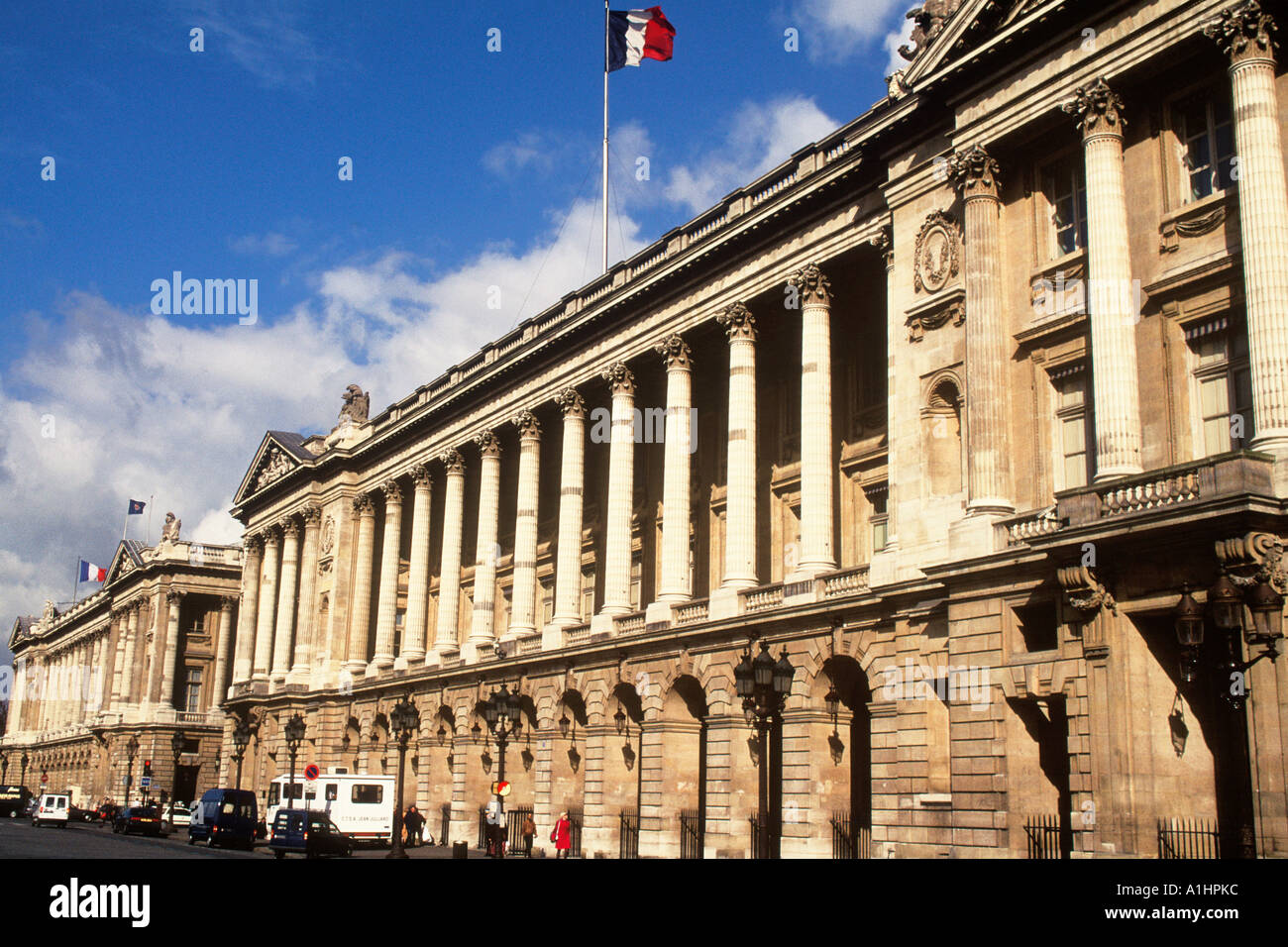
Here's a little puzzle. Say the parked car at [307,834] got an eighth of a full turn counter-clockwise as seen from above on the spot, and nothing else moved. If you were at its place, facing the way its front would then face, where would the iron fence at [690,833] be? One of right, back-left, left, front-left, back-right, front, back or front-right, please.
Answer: back-right

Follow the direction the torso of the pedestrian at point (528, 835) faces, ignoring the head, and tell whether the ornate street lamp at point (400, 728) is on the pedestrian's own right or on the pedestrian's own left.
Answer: on the pedestrian's own right

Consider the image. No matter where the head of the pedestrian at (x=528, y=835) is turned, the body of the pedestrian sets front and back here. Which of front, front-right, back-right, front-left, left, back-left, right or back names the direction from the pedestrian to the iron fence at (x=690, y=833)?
front-left

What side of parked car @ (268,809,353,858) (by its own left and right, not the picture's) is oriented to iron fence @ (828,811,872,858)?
right

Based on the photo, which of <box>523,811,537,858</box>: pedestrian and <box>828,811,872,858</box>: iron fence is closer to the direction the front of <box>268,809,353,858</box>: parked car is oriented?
the pedestrian

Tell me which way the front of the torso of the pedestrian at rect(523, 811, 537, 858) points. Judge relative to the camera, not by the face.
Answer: toward the camera

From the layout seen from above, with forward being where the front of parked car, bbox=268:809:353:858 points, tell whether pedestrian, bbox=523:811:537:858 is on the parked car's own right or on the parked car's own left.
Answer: on the parked car's own right

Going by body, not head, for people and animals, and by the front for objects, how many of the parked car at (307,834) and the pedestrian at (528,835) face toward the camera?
1

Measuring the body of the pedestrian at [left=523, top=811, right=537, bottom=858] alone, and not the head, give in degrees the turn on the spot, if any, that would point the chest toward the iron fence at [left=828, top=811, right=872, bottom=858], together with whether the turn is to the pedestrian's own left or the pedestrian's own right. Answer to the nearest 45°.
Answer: approximately 45° to the pedestrian's own left
